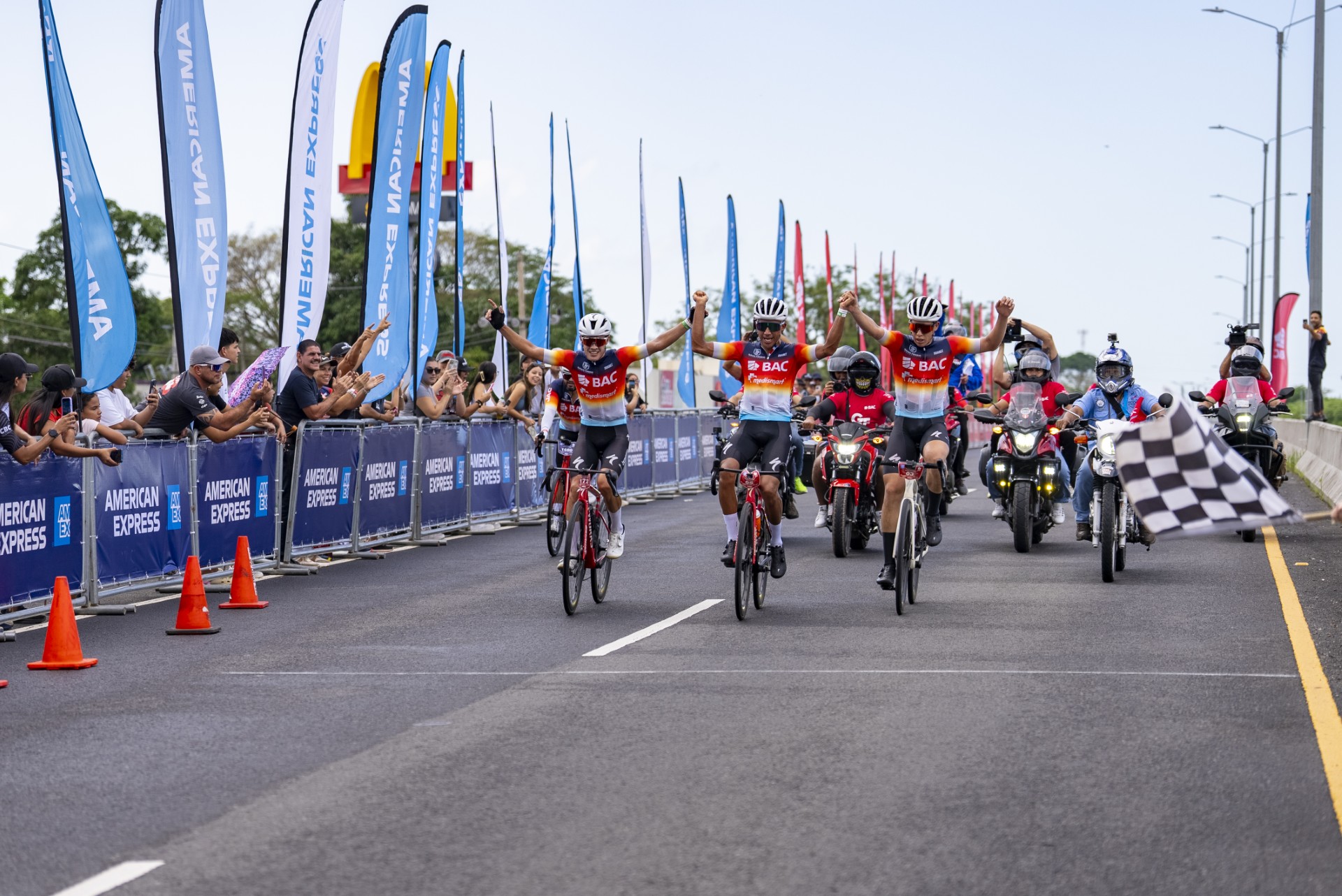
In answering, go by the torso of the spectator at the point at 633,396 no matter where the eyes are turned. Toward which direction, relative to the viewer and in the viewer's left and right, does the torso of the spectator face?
facing the viewer and to the right of the viewer

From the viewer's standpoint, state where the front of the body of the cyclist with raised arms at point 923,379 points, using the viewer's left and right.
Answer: facing the viewer

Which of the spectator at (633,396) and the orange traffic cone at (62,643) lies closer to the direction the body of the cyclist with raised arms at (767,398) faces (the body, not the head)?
the orange traffic cone

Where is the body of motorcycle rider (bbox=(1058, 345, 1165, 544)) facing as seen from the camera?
toward the camera

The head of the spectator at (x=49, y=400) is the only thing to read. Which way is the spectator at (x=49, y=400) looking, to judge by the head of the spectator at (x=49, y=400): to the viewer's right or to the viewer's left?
to the viewer's right

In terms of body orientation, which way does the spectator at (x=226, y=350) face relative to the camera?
to the viewer's right

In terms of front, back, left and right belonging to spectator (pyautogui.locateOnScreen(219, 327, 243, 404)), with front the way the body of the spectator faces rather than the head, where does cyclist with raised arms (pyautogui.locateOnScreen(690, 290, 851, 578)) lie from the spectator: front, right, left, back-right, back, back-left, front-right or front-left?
front-right

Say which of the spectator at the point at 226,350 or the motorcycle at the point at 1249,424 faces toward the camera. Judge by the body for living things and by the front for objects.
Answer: the motorcycle

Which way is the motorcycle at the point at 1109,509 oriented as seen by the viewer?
toward the camera

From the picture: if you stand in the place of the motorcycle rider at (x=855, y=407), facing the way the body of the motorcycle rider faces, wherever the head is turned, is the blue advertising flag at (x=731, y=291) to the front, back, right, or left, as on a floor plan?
back

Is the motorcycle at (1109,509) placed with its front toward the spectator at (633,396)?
no

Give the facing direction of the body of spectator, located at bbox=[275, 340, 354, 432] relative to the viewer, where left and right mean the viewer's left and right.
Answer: facing to the right of the viewer

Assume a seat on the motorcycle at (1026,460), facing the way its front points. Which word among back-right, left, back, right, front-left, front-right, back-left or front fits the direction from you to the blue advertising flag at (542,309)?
back-right

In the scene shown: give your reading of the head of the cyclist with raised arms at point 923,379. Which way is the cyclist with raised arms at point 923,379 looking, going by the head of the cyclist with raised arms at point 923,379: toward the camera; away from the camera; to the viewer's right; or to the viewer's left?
toward the camera

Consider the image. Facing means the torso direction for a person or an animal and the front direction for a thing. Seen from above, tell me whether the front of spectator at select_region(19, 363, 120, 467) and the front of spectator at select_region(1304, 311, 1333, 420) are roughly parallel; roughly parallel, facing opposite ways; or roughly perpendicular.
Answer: roughly parallel, facing opposite ways

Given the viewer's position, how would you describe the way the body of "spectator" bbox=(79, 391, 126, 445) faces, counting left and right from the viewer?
facing to the right of the viewer

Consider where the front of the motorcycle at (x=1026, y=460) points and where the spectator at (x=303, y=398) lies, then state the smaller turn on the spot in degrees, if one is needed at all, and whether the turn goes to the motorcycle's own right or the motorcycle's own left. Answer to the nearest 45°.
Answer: approximately 90° to the motorcycle's own right
